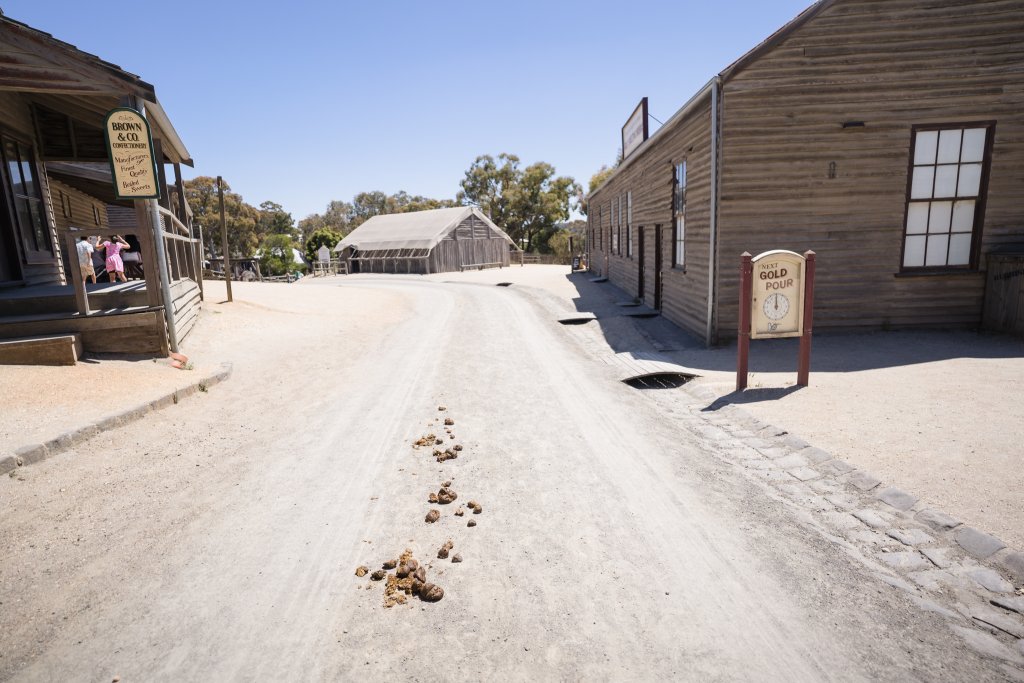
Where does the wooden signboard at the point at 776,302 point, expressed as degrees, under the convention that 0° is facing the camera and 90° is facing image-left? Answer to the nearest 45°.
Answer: approximately 0°

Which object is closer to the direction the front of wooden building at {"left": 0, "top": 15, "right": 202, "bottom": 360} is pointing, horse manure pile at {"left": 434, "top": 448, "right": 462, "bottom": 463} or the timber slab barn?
the horse manure pile

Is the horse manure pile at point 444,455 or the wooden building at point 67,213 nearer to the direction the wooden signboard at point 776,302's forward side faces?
the horse manure pile

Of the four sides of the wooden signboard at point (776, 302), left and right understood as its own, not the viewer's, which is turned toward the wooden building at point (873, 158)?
back

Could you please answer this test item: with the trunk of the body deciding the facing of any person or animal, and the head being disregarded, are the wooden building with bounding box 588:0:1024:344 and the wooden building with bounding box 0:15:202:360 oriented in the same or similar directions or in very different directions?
very different directions

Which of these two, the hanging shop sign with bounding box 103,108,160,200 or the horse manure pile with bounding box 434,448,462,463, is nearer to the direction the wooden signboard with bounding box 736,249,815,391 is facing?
the horse manure pile

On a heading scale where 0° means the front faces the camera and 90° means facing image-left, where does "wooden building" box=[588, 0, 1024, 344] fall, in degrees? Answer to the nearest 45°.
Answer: approximately 45°

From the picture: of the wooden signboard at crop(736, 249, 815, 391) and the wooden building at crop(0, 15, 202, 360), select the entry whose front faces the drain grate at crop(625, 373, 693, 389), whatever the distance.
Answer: the wooden building

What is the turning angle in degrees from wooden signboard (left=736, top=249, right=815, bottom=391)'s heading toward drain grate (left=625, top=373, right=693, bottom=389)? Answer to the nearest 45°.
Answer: approximately 90° to its right

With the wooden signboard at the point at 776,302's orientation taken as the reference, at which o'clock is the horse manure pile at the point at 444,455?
The horse manure pile is roughly at 1 o'clock from the wooden signboard.
